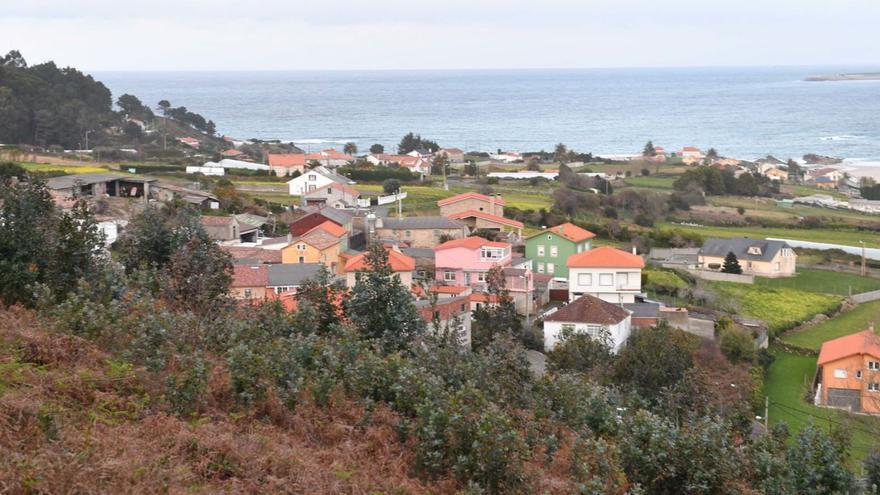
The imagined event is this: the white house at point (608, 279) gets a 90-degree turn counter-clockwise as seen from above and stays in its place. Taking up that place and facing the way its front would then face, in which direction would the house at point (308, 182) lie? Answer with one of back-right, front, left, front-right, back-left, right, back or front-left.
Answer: back-left

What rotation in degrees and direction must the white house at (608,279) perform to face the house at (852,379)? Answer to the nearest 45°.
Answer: approximately 45° to its left

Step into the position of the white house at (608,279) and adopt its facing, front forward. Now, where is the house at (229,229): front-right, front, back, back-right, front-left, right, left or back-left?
right

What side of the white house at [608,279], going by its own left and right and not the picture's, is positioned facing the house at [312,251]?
right

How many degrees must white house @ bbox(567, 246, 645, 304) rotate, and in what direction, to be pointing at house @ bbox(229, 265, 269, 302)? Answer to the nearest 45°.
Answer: approximately 45° to its right

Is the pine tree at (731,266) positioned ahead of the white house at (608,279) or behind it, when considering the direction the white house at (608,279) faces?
behind

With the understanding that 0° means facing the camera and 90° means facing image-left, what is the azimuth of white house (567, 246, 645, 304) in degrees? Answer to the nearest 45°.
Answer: approximately 0°
